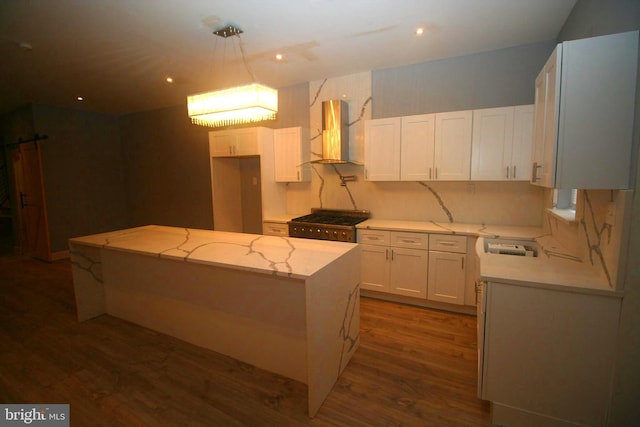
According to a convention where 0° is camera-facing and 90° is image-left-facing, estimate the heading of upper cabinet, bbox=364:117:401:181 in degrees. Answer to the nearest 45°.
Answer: approximately 0°

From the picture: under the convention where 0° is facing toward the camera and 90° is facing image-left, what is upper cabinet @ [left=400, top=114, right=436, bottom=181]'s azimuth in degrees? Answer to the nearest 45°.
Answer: approximately 0°

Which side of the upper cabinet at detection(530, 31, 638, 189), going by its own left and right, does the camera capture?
left

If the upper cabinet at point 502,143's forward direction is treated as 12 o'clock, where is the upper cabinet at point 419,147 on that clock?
the upper cabinet at point 419,147 is roughly at 3 o'clock from the upper cabinet at point 502,143.

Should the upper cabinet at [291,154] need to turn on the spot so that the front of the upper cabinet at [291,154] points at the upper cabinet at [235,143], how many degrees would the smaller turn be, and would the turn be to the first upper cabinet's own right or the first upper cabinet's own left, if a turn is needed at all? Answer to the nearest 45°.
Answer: approximately 45° to the first upper cabinet's own right

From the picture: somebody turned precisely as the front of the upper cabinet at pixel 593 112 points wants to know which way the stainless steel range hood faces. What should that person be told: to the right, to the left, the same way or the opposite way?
to the left

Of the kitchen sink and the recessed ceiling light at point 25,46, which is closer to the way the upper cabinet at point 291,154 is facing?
the recessed ceiling light

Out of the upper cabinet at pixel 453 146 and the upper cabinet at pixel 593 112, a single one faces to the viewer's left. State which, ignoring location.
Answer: the upper cabinet at pixel 593 112

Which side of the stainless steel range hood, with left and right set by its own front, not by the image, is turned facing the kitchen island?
front

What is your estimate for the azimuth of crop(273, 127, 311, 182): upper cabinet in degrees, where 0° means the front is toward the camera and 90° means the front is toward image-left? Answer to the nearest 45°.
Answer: approximately 45°

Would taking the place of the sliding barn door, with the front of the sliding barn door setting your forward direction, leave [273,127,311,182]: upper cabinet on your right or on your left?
on your left

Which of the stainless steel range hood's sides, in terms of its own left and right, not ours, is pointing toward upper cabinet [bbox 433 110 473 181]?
left
